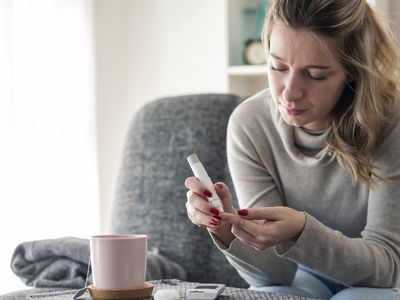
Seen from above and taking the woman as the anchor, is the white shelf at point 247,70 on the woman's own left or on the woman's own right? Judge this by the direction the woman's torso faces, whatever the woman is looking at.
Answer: on the woman's own right

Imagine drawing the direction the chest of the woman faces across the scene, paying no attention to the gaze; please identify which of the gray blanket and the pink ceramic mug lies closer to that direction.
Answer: the pink ceramic mug

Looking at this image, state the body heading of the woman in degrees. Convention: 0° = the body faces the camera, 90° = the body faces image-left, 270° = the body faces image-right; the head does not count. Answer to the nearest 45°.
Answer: approximately 45°

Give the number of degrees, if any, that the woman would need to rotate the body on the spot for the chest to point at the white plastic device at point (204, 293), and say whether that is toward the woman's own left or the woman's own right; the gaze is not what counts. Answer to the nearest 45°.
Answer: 0° — they already face it

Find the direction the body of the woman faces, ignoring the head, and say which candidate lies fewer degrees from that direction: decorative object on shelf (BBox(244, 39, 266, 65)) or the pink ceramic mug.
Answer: the pink ceramic mug

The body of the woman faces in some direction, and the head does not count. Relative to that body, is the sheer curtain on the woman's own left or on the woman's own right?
on the woman's own right

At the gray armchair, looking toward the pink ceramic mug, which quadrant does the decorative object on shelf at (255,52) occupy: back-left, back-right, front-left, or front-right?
back-left

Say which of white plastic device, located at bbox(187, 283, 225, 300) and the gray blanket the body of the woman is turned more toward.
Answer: the white plastic device

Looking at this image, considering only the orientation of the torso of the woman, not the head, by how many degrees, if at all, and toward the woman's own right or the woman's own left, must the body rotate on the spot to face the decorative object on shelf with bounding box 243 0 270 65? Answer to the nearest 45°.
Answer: approximately 135° to the woman's own right

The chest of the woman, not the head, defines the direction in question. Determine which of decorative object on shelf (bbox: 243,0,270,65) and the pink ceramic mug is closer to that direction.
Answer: the pink ceramic mug
